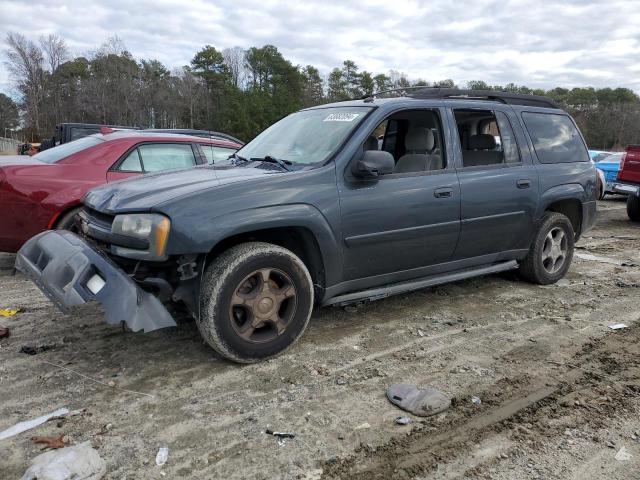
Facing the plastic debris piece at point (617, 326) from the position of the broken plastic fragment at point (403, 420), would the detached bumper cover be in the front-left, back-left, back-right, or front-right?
back-left

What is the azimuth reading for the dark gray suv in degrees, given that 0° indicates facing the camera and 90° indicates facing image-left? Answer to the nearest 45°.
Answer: approximately 45°

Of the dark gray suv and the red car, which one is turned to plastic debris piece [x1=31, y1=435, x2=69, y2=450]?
the dark gray suv

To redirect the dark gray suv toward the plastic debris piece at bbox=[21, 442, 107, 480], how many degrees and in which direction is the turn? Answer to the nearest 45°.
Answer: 0° — it already faces it

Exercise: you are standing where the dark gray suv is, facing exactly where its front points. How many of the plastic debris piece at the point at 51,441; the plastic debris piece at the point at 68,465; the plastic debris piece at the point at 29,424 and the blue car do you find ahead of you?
3

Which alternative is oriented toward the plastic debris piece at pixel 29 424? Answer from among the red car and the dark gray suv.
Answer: the dark gray suv

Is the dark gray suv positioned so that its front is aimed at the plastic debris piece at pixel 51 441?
yes

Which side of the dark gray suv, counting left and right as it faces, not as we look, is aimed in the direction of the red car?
right
